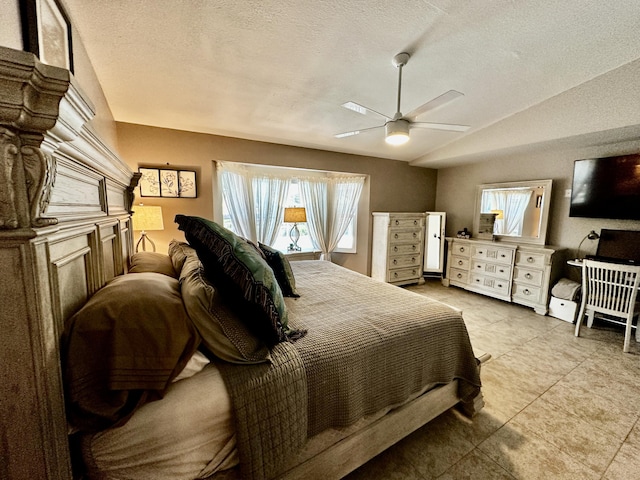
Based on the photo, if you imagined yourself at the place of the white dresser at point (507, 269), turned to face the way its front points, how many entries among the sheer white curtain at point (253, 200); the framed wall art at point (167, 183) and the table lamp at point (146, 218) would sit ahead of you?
3

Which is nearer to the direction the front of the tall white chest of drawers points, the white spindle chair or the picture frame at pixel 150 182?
the white spindle chair

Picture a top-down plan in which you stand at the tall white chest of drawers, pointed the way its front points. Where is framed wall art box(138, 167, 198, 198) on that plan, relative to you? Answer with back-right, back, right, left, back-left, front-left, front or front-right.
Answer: right

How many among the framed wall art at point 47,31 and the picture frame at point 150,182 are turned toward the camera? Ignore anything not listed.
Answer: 1

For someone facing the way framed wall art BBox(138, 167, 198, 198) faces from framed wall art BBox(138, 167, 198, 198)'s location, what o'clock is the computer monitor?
The computer monitor is roughly at 10 o'clock from the framed wall art.

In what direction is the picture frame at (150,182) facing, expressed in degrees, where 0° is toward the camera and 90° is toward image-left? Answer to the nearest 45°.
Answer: approximately 0°

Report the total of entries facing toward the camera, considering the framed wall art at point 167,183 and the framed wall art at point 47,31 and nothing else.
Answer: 1

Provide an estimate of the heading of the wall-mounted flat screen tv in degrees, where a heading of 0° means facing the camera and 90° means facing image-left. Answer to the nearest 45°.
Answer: approximately 45°

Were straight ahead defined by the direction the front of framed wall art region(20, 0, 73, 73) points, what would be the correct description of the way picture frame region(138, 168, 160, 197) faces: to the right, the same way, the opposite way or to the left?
to the right

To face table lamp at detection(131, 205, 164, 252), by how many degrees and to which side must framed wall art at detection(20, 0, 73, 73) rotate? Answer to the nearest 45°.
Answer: approximately 90° to its left

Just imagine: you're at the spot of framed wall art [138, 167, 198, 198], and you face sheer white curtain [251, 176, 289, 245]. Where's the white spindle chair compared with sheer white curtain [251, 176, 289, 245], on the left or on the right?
right

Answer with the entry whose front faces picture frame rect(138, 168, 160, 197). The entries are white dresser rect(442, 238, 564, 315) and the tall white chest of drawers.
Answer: the white dresser
